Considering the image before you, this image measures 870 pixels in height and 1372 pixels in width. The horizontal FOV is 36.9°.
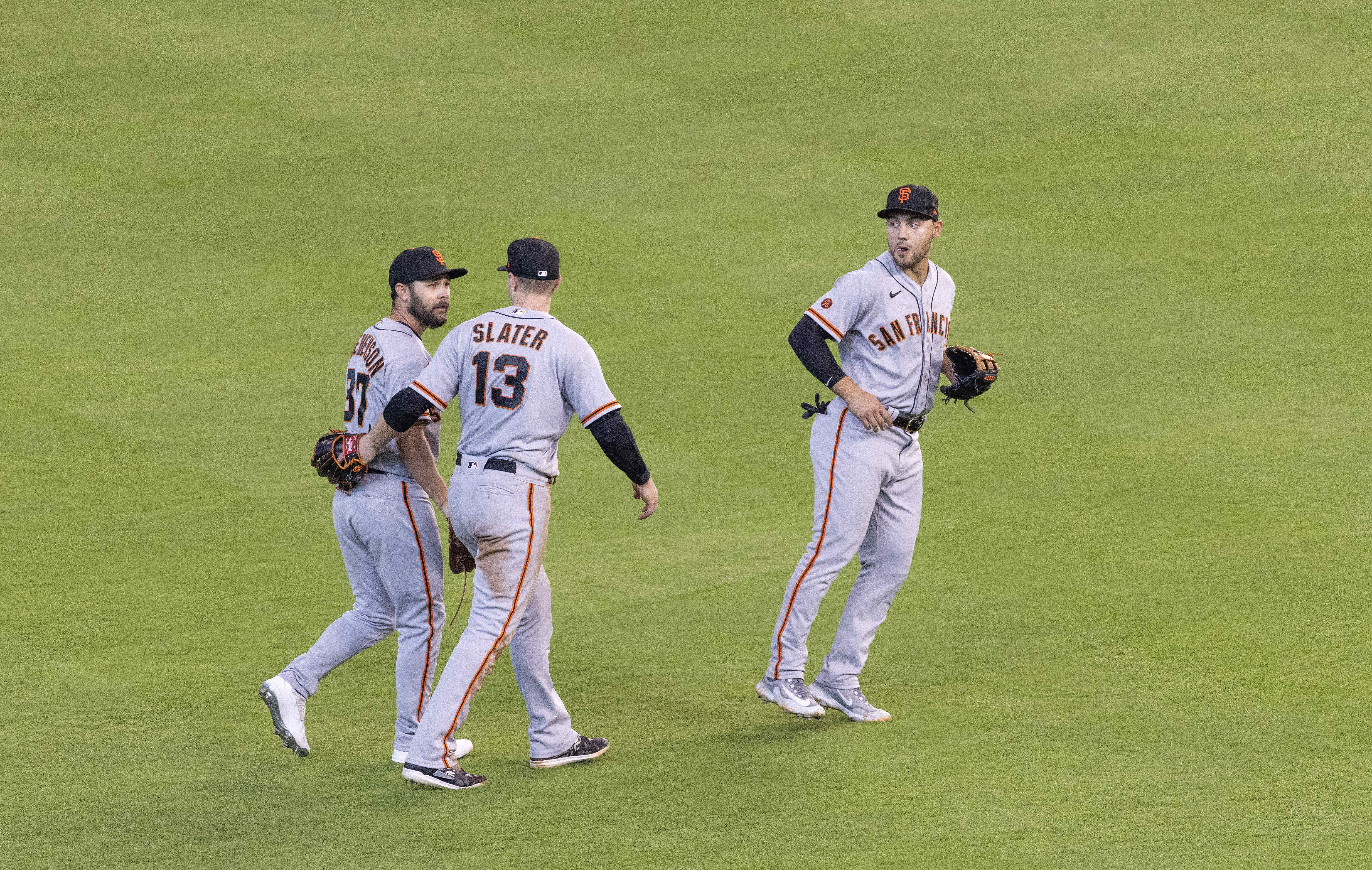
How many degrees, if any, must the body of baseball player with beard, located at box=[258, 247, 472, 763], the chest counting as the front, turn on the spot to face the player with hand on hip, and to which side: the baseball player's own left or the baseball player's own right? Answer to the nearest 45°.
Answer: approximately 45° to the baseball player's own right

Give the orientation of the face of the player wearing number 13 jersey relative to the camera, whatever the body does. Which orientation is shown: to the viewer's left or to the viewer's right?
to the viewer's left

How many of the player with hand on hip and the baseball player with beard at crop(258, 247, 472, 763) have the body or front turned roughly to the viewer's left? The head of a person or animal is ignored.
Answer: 0

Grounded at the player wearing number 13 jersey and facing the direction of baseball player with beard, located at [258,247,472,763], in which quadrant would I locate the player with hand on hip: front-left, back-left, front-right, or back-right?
back-right

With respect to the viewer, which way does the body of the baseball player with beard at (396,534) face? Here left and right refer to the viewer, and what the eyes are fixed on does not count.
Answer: facing away from the viewer and to the right of the viewer

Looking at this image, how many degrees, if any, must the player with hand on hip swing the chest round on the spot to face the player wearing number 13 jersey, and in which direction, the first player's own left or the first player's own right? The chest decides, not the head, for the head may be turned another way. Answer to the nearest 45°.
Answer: approximately 90° to the first player's own right

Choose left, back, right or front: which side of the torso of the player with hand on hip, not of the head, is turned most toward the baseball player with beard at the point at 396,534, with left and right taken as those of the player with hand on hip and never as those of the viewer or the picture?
right

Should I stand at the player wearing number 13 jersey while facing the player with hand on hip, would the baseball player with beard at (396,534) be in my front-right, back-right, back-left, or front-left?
back-left
